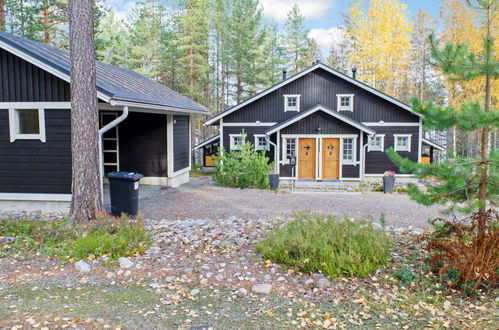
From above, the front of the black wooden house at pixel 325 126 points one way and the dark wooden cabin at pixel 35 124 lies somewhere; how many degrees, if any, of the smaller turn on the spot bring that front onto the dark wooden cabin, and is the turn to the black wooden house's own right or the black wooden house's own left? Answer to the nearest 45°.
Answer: approximately 45° to the black wooden house's own right

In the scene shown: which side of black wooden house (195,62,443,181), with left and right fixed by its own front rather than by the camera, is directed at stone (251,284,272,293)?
front

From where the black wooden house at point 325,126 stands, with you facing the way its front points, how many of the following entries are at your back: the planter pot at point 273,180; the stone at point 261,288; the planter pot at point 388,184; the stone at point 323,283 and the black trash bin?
0

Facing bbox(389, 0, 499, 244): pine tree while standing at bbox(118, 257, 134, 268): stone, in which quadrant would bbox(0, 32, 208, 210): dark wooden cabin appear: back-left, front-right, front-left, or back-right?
back-left

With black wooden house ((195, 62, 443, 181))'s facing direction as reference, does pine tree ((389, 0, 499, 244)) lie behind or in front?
in front

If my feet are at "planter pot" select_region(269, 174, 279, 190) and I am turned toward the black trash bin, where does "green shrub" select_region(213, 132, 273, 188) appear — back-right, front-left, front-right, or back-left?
front-right

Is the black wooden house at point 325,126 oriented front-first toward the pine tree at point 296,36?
no

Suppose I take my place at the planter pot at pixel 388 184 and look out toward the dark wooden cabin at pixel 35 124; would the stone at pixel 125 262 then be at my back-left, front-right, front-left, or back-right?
front-left

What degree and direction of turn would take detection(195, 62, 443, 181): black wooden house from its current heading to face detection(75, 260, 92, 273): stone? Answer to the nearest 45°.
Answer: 0° — it already faces it

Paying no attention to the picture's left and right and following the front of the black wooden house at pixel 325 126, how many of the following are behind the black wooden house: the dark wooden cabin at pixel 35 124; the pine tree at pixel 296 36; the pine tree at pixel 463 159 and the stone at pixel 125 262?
1

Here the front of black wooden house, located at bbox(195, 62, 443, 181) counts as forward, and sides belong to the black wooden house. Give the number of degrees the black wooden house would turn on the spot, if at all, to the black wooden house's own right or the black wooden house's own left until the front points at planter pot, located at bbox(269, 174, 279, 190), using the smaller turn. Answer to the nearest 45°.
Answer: approximately 45° to the black wooden house's own right

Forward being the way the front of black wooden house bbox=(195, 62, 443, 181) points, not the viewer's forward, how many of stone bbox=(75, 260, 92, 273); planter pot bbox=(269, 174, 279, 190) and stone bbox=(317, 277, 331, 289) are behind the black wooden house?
0

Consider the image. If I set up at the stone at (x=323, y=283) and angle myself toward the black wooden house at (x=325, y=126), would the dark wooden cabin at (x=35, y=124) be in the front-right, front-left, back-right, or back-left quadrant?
front-left

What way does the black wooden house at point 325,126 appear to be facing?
toward the camera

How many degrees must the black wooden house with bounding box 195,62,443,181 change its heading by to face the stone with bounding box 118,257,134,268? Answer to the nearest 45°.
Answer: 0° — it already faces it

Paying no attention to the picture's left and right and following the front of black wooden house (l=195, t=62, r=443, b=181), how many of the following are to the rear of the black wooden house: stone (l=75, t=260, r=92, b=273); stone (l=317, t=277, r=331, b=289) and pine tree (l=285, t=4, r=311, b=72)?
1

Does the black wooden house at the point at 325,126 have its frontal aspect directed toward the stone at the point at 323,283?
yes

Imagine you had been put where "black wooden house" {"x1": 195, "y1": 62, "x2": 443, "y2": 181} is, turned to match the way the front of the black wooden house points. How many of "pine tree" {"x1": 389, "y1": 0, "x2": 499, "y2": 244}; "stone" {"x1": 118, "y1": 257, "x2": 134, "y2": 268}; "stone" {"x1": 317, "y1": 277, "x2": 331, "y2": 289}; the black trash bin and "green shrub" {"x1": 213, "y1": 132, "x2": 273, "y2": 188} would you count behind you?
0

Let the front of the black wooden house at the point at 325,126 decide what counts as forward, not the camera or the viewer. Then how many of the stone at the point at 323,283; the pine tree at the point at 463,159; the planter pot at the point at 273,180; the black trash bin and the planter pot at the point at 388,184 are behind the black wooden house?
0

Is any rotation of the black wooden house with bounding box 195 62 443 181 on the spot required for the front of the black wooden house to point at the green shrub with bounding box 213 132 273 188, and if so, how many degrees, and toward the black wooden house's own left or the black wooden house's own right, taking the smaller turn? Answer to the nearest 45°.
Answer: approximately 45° to the black wooden house's own right
